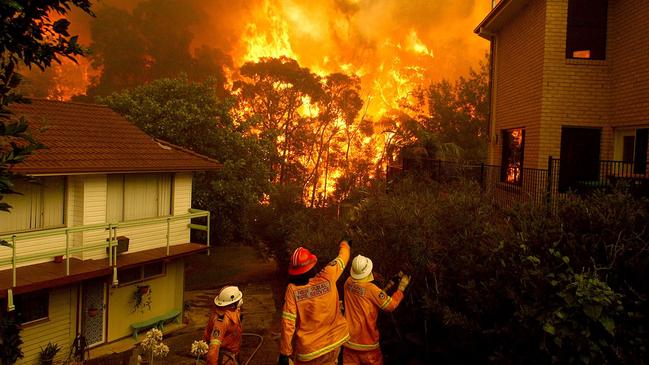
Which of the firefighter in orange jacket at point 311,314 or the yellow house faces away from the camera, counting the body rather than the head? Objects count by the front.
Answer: the firefighter in orange jacket

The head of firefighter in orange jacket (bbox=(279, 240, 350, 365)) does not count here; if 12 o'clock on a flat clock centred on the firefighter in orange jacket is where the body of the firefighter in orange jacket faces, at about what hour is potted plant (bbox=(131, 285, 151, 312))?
The potted plant is roughly at 11 o'clock from the firefighter in orange jacket.

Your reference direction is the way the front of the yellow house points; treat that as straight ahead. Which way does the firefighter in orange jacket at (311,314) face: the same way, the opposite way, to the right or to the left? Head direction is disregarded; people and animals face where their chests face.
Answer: to the left

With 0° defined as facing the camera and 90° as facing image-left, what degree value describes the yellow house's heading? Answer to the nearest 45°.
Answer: approximately 315°

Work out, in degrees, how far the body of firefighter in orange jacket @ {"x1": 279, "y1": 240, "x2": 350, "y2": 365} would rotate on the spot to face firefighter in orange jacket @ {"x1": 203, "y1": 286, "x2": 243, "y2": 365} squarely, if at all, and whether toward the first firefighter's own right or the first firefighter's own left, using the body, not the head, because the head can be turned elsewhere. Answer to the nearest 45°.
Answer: approximately 45° to the first firefighter's own left

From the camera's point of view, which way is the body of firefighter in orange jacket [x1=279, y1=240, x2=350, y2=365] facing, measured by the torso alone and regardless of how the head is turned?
away from the camera

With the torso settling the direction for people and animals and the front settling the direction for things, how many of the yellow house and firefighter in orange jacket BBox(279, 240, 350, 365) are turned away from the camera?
1

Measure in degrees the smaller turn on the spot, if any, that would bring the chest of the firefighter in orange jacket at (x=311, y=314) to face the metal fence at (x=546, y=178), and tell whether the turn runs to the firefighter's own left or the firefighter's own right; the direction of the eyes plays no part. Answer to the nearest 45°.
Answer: approximately 45° to the firefighter's own right

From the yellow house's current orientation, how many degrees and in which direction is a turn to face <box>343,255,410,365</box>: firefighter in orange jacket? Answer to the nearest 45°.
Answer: approximately 45° to its right
